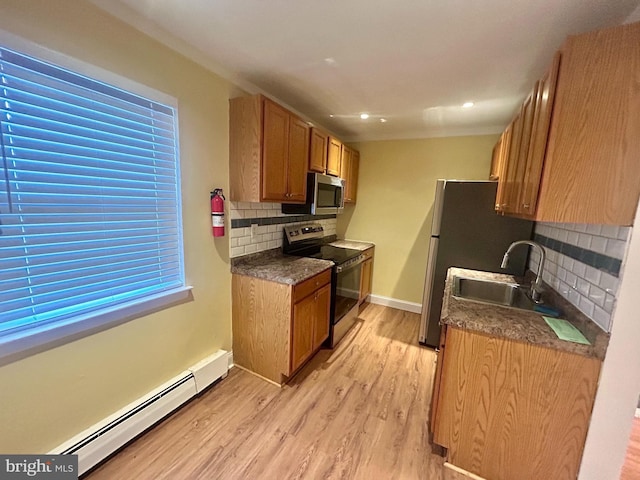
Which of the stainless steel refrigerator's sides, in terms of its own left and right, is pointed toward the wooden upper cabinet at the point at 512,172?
left

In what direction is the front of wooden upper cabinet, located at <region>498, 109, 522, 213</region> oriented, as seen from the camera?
facing to the left of the viewer

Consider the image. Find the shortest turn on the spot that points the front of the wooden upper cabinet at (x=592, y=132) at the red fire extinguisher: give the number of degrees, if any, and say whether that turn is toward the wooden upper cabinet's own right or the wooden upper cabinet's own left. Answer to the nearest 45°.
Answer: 0° — it already faces it

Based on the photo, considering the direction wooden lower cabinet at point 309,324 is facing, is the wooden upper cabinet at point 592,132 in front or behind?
in front

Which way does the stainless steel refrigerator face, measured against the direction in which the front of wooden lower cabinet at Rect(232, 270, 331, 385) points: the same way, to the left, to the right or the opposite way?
the opposite way

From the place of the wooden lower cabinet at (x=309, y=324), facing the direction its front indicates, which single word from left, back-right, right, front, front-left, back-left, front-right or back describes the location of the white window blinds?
right

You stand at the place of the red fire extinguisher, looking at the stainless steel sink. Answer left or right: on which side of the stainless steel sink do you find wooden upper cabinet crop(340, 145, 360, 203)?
left

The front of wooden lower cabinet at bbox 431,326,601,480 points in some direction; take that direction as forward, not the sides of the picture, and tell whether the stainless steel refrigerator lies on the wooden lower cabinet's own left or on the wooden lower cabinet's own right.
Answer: on the wooden lower cabinet's own right

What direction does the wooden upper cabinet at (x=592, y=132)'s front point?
to the viewer's left

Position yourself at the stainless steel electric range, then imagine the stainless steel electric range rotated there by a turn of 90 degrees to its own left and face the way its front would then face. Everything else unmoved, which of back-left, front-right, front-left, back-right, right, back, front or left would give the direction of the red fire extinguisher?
back

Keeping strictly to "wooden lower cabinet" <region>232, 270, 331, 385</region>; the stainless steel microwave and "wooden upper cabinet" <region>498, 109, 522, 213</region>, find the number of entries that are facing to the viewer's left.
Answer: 1

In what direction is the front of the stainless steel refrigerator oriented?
to the viewer's left

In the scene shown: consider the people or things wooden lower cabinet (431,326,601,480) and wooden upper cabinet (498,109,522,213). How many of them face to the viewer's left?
2

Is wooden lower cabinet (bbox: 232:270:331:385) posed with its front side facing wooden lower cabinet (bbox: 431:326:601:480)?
yes

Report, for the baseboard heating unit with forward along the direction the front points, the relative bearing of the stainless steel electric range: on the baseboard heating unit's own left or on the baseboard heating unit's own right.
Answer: on the baseboard heating unit's own left

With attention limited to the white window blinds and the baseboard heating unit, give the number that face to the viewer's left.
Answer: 0
